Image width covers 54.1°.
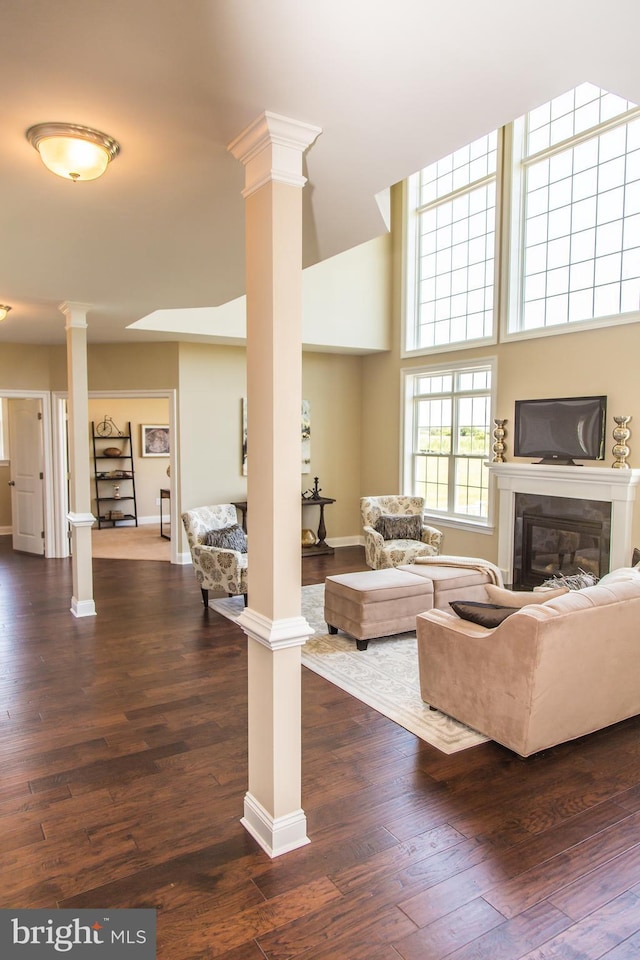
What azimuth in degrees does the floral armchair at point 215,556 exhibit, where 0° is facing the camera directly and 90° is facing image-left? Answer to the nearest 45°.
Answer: approximately 315°

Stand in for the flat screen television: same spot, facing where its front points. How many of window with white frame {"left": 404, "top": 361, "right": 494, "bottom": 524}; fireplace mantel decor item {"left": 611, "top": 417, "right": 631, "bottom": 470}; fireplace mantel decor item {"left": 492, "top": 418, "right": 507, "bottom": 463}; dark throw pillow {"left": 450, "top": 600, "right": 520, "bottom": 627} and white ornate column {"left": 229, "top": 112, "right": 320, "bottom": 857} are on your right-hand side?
2

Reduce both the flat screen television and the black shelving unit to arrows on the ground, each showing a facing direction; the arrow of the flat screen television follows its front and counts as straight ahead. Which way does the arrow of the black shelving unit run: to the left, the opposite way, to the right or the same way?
to the left

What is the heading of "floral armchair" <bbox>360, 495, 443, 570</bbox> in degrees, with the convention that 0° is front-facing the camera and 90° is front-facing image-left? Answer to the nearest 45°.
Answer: approximately 315°

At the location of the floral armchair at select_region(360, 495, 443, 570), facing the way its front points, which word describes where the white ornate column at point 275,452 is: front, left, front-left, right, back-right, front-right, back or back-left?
front-right

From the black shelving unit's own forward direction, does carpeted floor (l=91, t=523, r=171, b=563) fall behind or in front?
in front

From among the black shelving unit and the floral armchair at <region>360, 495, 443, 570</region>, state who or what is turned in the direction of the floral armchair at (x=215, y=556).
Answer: the black shelving unit

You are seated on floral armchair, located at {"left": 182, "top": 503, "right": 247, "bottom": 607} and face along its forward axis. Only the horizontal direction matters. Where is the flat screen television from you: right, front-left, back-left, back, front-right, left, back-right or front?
front-left

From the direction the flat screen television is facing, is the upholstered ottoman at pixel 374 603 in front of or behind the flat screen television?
in front

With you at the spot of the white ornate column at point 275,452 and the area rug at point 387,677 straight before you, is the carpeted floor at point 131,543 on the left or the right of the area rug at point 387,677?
left

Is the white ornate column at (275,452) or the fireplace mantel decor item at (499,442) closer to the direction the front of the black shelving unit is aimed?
the white ornate column

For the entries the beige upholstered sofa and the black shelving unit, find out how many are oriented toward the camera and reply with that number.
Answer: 1

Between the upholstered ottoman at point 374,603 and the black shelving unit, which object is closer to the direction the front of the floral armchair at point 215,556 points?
the upholstered ottoman

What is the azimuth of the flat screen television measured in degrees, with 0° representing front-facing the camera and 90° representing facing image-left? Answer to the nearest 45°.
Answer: approximately 45°
